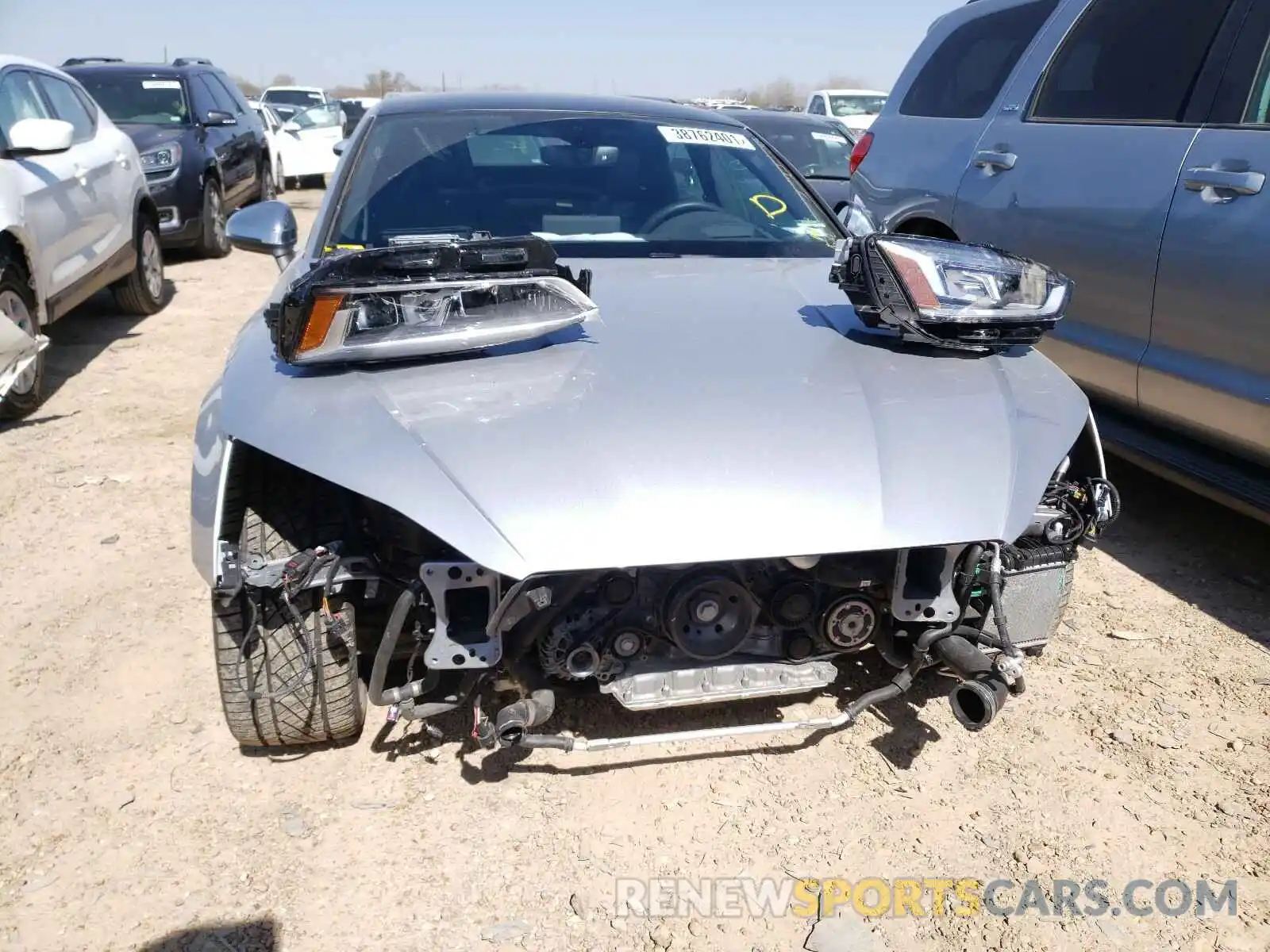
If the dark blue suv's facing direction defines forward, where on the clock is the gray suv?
The gray suv is roughly at 10 o'clock from the dark blue suv.

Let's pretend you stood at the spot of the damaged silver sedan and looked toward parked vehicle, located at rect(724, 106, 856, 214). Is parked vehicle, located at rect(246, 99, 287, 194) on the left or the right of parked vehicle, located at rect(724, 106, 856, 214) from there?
left

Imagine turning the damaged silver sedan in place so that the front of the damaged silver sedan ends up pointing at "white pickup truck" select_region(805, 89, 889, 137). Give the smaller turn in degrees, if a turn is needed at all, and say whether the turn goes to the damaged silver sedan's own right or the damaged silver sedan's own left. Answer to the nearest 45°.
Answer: approximately 180°

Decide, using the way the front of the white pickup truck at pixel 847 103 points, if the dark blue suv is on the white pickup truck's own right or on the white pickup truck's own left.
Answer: on the white pickup truck's own right

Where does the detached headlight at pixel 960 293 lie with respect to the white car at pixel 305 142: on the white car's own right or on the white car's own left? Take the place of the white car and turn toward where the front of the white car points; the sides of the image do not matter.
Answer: on the white car's own left

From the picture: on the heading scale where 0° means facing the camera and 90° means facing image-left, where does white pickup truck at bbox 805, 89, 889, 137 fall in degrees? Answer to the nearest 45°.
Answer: approximately 315°

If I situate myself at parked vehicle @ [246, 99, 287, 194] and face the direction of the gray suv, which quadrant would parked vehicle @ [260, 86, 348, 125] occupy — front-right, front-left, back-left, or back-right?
back-left

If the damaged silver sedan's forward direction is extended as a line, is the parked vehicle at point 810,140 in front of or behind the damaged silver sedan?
behind

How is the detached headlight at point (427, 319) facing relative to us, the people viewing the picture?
facing the viewer

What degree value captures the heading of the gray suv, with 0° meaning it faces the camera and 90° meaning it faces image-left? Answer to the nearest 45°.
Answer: approximately 315°

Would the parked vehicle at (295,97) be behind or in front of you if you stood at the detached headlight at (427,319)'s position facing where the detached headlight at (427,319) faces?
behind

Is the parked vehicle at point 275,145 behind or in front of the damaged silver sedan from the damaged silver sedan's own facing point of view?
behind
